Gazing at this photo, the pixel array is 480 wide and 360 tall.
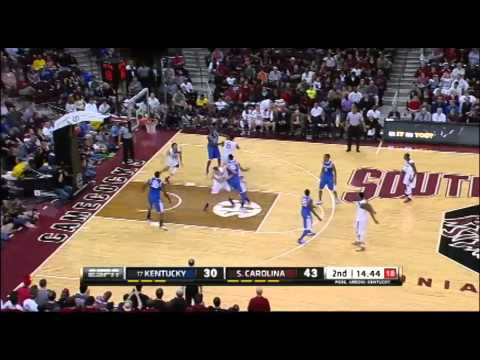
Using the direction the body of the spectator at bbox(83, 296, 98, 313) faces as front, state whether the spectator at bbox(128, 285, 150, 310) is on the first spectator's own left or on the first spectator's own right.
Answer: on the first spectator's own right

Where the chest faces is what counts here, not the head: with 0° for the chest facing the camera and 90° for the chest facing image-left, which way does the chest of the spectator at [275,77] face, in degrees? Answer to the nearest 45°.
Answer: approximately 0°

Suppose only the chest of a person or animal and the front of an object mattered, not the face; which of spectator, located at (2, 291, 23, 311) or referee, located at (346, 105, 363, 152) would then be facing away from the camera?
the spectator

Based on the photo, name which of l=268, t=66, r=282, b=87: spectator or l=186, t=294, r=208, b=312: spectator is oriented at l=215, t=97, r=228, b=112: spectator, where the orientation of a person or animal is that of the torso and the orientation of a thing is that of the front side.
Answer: l=186, t=294, r=208, b=312: spectator

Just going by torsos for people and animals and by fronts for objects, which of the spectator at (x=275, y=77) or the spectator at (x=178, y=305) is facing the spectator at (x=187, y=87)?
the spectator at (x=178, y=305)

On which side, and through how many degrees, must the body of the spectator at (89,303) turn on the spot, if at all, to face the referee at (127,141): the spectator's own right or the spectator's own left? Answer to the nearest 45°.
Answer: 0° — they already face them

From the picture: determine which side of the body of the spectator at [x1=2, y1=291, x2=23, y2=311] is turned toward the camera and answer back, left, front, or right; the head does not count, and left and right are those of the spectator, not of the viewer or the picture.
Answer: back

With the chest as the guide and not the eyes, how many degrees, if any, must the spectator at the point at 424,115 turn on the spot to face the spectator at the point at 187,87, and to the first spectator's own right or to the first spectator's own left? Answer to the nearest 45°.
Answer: approximately 90° to the first spectator's own right

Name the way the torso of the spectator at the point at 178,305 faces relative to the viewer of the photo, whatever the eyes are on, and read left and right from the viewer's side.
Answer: facing away from the viewer

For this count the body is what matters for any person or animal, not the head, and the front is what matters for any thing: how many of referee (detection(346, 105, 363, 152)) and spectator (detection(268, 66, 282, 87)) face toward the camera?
2

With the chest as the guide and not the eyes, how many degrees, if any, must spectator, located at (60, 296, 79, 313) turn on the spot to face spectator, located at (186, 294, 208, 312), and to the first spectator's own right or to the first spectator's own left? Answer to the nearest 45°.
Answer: approximately 135° to the first spectator's own right

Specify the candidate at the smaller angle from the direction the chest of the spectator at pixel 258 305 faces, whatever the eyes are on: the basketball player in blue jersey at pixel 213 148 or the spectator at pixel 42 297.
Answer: the basketball player in blue jersey

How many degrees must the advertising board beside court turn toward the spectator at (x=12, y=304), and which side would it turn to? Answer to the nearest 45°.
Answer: approximately 45° to its right

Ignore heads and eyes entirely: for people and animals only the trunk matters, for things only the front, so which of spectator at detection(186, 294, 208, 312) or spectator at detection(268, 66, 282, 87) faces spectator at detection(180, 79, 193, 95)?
spectator at detection(186, 294, 208, 312)

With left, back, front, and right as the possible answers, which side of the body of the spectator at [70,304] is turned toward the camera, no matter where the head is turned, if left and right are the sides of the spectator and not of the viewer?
back
